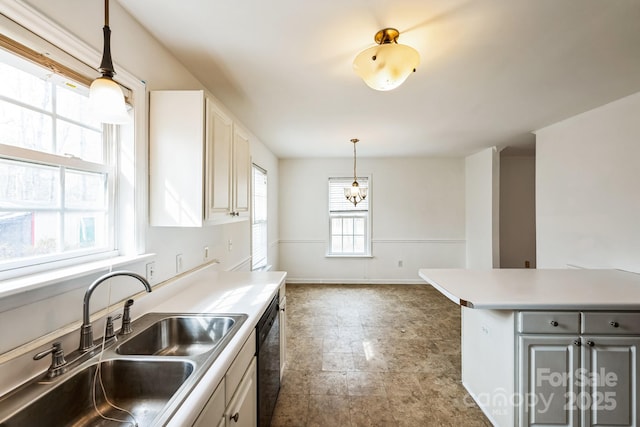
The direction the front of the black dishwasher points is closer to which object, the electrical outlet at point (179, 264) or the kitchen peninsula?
the kitchen peninsula

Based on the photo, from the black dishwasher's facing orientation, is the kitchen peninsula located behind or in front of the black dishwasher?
in front

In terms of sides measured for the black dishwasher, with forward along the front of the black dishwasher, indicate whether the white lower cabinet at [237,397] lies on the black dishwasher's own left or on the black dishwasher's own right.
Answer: on the black dishwasher's own right

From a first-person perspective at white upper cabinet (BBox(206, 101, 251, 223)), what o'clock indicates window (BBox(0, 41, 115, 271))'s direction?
The window is roughly at 3 o'clock from the white upper cabinet.

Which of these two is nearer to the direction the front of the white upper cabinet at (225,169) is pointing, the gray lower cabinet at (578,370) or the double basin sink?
the gray lower cabinet

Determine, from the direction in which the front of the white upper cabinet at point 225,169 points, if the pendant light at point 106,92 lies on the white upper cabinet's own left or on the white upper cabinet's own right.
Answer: on the white upper cabinet's own right

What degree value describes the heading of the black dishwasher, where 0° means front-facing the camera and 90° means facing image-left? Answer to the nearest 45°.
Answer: approximately 270°

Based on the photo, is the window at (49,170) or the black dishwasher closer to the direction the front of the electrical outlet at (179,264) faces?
the black dishwasher

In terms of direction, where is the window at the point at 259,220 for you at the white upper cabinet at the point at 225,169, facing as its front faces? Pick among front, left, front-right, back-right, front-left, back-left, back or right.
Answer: back-left

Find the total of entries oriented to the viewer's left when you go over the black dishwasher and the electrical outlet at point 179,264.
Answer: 0

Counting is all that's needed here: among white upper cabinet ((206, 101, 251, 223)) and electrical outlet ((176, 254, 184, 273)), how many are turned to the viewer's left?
0

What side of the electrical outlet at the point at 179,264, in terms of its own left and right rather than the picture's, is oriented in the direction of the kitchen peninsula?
front

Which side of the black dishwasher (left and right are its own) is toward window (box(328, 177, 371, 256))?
left

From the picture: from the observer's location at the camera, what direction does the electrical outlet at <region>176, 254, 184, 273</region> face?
facing the viewer and to the right of the viewer
